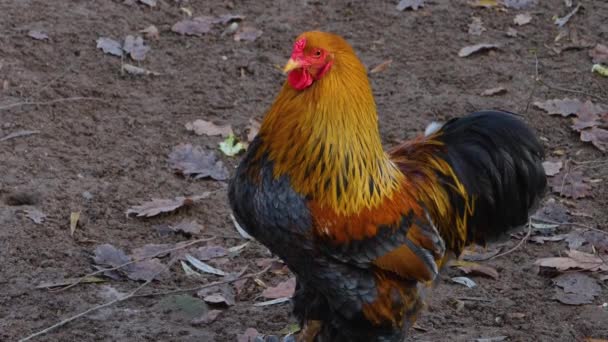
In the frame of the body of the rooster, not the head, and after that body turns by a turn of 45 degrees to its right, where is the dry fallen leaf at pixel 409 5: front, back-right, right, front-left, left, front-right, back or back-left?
right

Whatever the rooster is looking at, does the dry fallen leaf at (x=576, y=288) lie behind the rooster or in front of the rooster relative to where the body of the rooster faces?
behind

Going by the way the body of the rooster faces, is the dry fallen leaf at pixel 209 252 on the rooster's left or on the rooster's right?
on the rooster's right

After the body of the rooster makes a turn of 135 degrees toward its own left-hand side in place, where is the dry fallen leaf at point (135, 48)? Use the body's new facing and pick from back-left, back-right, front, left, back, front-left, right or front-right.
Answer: back-left

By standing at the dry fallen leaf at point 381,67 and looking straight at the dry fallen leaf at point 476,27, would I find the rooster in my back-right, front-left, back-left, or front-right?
back-right

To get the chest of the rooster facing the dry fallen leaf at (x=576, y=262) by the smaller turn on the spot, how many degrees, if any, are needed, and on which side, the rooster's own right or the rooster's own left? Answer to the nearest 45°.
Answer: approximately 180°

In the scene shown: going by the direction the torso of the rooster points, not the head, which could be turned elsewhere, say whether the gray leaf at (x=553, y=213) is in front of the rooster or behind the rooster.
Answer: behind

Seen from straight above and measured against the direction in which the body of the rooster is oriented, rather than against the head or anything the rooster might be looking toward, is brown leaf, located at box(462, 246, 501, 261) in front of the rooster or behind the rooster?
behind

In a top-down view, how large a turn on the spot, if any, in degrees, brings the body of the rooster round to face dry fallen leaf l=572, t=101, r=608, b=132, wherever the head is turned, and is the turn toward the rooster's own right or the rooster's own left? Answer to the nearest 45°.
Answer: approximately 180°

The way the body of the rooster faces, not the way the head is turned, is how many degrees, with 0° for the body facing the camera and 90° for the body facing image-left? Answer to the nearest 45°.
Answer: approximately 45°

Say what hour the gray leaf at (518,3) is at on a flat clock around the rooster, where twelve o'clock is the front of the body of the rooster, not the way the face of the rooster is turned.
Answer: The gray leaf is roughly at 5 o'clock from the rooster.

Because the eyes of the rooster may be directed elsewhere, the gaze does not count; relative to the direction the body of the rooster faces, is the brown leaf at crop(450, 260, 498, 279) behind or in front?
behind
